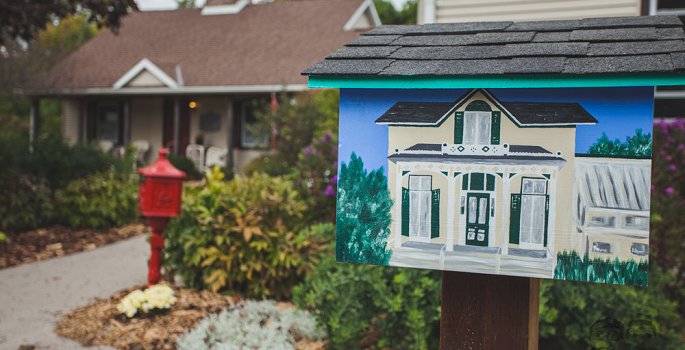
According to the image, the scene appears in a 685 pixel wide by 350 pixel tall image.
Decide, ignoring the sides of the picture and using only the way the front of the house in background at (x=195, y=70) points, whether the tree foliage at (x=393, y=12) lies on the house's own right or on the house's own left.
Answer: on the house's own left

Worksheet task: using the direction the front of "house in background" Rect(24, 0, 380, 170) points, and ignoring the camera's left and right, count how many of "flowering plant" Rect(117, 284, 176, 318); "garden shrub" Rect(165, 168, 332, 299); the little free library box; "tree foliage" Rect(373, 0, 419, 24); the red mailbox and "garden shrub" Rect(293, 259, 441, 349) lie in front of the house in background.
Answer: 5

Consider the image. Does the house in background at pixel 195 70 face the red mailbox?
yes

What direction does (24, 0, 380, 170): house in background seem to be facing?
toward the camera

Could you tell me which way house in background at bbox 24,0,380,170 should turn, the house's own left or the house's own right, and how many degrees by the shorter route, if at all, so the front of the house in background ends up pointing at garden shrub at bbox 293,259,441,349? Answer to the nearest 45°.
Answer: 0° — it already faces it

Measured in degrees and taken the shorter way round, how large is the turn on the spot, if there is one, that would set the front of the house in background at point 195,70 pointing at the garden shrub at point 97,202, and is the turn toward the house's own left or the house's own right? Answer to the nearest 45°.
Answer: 0° — it already faces it

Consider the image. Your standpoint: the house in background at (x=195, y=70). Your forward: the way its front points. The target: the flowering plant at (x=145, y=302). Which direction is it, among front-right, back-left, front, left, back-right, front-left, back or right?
front

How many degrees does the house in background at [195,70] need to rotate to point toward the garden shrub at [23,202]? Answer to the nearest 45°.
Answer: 0° — it already faces it

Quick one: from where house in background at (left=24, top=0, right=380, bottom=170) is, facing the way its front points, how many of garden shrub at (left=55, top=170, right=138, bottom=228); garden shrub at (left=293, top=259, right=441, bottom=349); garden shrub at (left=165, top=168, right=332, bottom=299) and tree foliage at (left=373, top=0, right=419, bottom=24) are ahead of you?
3

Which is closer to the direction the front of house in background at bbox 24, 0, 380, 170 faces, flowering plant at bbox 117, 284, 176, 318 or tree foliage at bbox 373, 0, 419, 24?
the flowering plant

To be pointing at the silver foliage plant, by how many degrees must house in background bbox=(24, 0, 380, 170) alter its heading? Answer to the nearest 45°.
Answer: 0° — it already faces it

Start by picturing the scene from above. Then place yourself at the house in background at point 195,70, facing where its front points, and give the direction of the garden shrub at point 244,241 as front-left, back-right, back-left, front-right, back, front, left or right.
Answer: front
